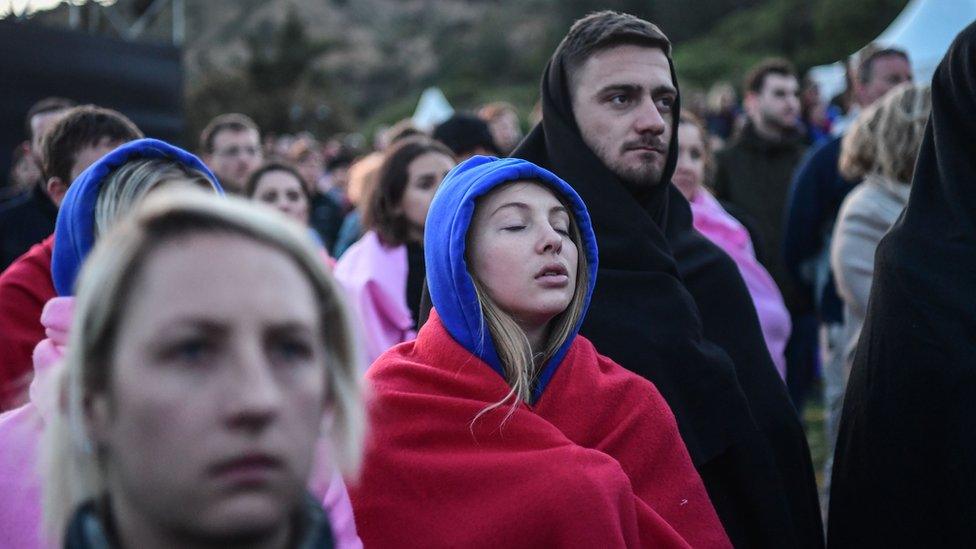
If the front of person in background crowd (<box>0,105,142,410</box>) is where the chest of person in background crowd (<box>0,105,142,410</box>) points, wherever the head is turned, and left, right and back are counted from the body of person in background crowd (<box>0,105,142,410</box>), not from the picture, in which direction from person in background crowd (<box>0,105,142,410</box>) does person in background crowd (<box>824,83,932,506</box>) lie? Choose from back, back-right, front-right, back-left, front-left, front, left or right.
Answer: front-left

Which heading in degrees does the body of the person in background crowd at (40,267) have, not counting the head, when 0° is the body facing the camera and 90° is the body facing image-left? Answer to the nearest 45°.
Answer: approximately 315°

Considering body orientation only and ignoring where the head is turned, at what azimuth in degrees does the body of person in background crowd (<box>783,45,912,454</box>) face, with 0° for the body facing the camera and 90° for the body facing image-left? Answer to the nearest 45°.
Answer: approximately 315°

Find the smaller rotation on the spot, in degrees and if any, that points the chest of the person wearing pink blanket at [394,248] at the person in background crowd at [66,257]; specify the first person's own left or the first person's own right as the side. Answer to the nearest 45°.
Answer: approximately 45° to the first person's own right

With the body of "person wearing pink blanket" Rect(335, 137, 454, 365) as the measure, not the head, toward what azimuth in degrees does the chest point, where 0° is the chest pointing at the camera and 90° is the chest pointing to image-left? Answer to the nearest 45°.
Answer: approximately 315°

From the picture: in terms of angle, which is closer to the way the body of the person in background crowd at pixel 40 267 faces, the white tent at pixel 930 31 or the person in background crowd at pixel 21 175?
the white tent

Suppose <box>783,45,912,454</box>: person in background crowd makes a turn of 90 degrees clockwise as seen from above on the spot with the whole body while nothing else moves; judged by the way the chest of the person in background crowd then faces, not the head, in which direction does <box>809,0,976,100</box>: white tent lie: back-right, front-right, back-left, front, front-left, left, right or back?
back-right

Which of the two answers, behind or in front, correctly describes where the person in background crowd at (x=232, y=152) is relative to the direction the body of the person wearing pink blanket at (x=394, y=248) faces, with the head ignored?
behind

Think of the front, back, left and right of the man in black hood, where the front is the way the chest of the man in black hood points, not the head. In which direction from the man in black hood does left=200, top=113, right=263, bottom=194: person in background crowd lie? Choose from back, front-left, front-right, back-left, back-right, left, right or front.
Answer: back

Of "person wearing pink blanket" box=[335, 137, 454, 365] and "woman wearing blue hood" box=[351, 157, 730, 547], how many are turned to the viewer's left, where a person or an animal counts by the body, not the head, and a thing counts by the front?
0

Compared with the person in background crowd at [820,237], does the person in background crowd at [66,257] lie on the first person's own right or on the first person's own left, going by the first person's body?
on the first person's own right
